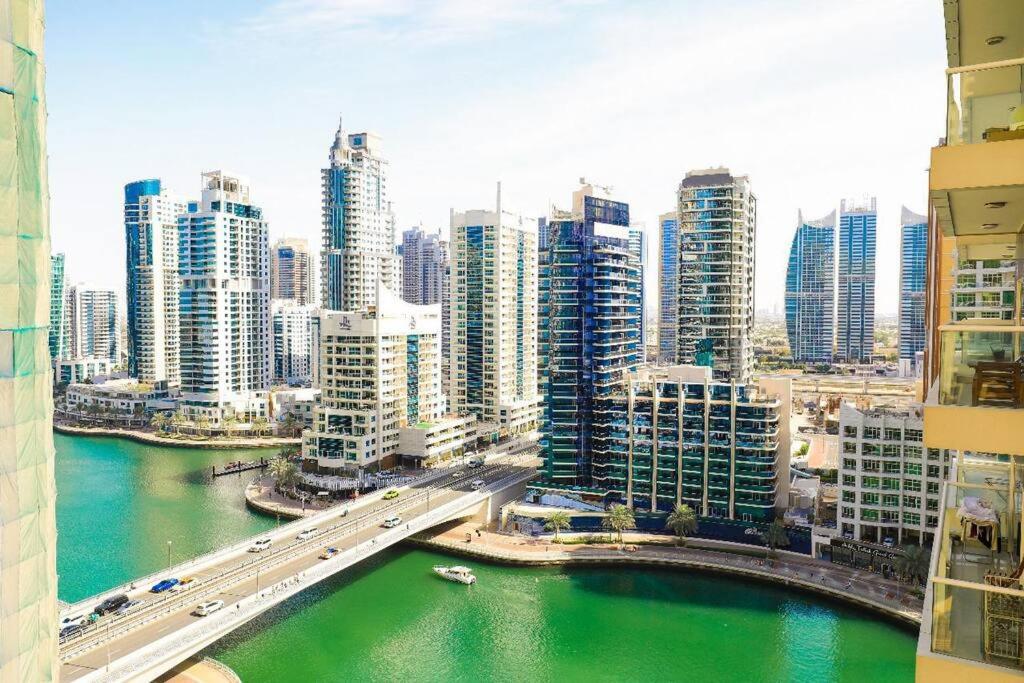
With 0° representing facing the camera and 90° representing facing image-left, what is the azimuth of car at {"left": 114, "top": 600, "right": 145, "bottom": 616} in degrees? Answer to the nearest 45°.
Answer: approximately 45°

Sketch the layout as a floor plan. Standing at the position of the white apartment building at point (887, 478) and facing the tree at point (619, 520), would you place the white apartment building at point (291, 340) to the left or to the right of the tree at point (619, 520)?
right

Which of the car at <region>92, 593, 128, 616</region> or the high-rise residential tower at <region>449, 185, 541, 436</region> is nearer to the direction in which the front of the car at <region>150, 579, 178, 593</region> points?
the car

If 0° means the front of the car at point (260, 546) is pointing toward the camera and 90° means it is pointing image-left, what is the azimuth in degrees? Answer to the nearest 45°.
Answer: approximately 45°

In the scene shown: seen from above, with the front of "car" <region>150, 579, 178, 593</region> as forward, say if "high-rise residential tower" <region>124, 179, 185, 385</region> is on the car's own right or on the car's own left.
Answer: on the car's own right

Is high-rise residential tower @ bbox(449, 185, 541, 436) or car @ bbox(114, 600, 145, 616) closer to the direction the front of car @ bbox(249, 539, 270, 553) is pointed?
the car

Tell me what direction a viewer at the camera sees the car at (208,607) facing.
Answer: facing away from the viewer and to the right of the viewer

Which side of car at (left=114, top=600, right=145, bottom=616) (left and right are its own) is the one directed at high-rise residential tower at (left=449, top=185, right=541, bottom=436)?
back

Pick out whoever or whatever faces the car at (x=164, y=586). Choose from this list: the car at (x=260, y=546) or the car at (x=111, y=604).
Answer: the car at (x=260, y=546)

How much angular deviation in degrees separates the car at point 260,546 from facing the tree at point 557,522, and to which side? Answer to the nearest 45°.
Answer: approximately 135° to its left

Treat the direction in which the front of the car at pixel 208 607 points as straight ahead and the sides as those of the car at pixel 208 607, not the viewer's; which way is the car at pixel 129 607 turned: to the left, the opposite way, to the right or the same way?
the opposite way

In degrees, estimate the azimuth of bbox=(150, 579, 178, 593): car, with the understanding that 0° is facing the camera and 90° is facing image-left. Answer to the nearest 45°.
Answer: approximately 45°

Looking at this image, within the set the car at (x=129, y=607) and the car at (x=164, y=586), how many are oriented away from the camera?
0

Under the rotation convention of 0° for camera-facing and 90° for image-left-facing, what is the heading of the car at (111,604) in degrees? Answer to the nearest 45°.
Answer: approximately 45°

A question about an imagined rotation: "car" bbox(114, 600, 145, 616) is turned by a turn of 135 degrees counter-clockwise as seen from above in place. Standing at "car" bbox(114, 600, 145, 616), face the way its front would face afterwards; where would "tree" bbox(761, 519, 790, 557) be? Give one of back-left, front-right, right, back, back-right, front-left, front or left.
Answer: front
